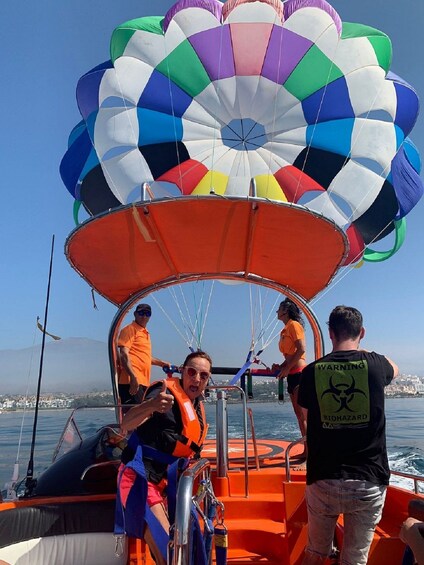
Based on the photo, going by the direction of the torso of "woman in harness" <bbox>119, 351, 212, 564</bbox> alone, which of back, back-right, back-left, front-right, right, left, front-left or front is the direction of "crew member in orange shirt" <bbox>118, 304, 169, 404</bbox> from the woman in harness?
back-left

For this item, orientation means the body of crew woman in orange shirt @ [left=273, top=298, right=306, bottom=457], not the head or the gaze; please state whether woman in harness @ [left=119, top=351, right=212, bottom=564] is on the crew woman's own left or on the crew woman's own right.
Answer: on the crew woman's own left

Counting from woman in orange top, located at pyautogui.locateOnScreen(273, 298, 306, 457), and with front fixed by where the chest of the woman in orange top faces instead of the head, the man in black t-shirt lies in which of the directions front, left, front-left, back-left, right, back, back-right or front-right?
left

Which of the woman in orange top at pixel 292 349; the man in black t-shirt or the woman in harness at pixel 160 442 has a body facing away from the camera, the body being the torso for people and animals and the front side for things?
the man in black t-shirt

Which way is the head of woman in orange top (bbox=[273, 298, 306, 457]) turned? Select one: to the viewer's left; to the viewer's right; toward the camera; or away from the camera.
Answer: to the viewer's left

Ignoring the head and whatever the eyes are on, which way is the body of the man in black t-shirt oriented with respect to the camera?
away from the camera

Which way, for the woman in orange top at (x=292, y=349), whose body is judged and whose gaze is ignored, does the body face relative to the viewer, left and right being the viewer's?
facing to the left of the viewer

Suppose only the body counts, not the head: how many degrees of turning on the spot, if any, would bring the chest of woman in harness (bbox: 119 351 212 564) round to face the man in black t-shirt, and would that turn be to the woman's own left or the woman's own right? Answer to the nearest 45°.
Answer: approximately 45° to the woman's own left

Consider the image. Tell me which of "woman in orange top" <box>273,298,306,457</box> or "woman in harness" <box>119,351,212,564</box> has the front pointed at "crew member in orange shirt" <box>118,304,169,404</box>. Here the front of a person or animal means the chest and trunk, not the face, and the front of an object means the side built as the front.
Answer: "woman in orange top" <box>273,298,306,457</box>

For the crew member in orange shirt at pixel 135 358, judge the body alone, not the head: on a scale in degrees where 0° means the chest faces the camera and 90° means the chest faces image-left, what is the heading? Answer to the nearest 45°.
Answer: approximately 315°

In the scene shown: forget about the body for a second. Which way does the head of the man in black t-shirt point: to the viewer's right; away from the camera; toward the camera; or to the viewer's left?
away from the camera

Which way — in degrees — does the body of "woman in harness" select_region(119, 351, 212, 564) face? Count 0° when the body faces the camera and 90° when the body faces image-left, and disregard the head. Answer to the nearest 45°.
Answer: approximately 315°

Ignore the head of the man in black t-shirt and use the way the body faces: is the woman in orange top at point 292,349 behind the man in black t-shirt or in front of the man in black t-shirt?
in front
